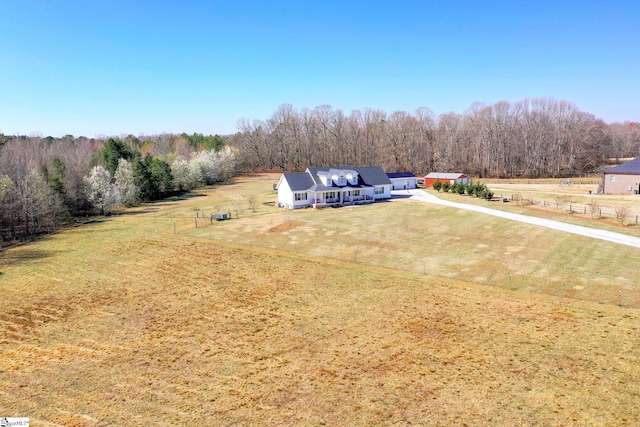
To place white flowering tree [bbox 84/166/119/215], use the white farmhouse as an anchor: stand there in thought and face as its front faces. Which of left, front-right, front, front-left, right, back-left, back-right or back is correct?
back-right

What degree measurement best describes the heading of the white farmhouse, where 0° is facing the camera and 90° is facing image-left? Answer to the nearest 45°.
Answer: approximately 315°
